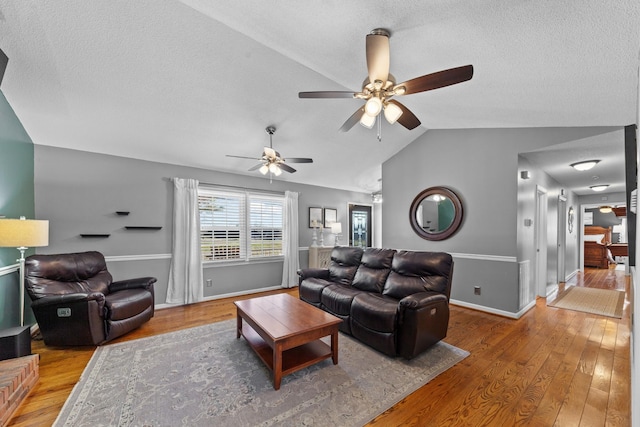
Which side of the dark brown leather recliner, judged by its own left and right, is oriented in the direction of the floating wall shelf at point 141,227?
left

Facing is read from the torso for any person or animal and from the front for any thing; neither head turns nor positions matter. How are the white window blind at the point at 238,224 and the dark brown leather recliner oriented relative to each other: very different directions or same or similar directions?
same or similar directions

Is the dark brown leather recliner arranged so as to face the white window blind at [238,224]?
no

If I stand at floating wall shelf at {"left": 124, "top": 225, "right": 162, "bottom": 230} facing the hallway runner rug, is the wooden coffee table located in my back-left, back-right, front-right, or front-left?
front-right

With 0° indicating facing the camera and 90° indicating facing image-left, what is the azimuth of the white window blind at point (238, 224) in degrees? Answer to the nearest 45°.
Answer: approximately 315°

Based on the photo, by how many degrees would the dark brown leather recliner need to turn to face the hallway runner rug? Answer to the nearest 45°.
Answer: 0° — it already faces it

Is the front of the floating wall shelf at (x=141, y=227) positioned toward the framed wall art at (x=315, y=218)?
no

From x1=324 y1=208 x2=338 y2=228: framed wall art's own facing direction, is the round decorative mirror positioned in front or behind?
in front

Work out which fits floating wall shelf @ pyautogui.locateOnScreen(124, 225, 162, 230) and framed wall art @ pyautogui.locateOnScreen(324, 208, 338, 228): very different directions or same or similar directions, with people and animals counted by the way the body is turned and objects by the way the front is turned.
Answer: same or similar directions

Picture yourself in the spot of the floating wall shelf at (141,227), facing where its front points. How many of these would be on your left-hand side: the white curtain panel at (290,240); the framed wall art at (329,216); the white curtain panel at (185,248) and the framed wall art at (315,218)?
4

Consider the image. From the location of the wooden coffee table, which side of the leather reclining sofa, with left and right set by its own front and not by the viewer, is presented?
front

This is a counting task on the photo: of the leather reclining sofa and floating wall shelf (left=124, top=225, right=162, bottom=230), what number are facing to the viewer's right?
0

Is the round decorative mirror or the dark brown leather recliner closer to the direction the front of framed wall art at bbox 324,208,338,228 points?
the round decorative mirror

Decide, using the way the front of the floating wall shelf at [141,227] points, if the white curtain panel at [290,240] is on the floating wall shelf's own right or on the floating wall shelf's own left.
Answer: on the floating wall shelf's own left

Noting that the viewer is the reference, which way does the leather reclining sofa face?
facing the viewer and to the left of the viewer

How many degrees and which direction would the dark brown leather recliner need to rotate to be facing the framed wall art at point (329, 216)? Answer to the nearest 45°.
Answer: approximately 45° to its left

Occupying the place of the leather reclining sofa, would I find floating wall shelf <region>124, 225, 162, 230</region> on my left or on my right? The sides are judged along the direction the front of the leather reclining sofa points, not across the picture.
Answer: on my right

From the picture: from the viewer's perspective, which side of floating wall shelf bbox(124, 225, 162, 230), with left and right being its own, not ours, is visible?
front

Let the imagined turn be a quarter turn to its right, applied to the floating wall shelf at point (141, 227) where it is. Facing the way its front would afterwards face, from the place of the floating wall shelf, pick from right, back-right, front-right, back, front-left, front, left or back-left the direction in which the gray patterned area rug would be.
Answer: left
